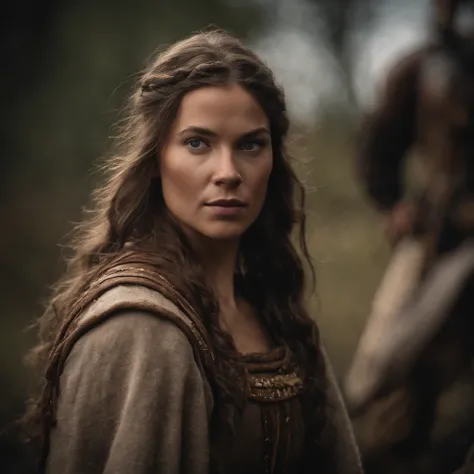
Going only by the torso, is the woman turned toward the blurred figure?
no

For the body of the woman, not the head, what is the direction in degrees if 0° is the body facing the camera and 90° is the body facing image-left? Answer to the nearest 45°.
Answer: approximately 315°
